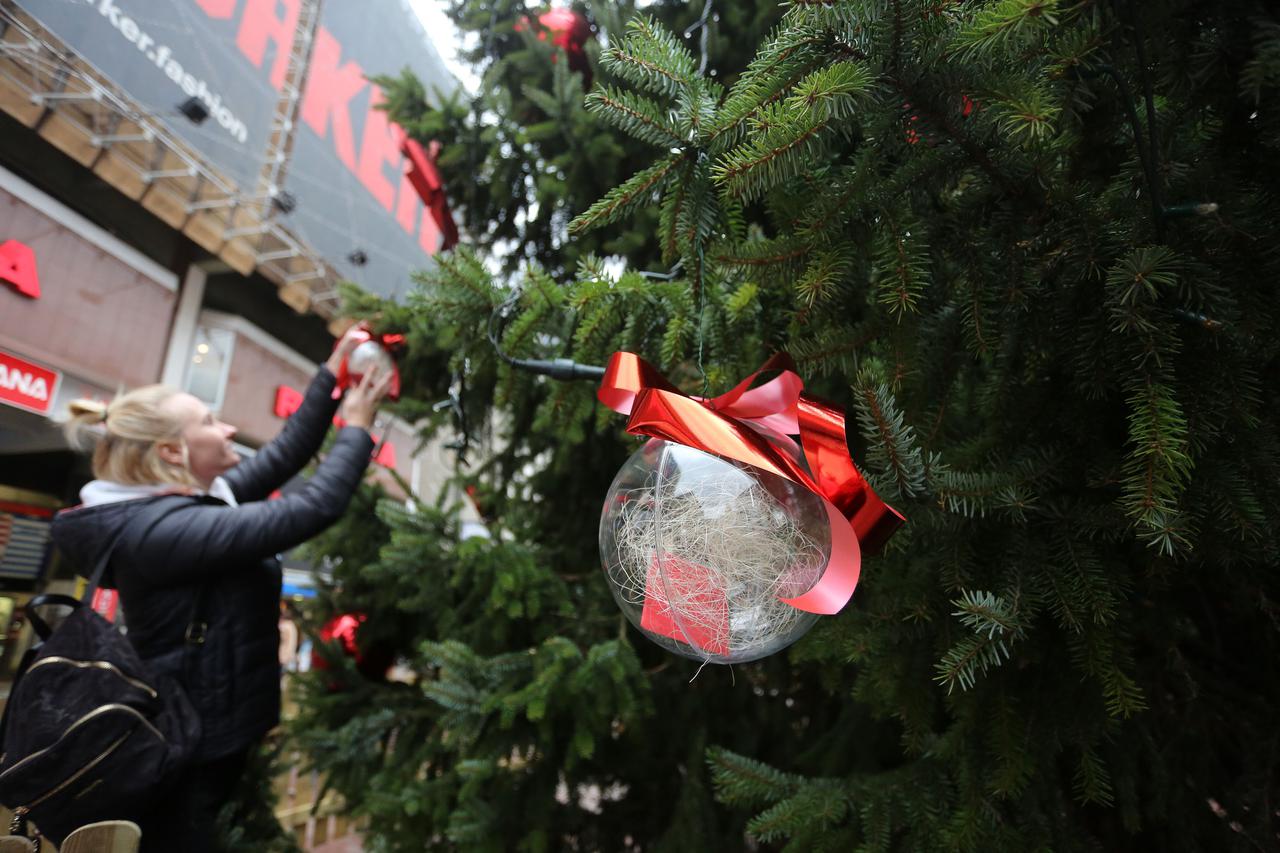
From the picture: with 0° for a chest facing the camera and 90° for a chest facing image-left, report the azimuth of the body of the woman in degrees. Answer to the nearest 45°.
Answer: approximately 270°

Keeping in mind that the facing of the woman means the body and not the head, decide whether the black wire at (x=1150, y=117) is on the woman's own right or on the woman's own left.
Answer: on the woman's own right

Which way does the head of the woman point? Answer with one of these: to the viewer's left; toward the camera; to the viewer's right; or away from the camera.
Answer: to the viewer's right

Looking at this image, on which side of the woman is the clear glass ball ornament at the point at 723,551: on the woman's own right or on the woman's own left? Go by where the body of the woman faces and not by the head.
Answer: on the woman's own right
